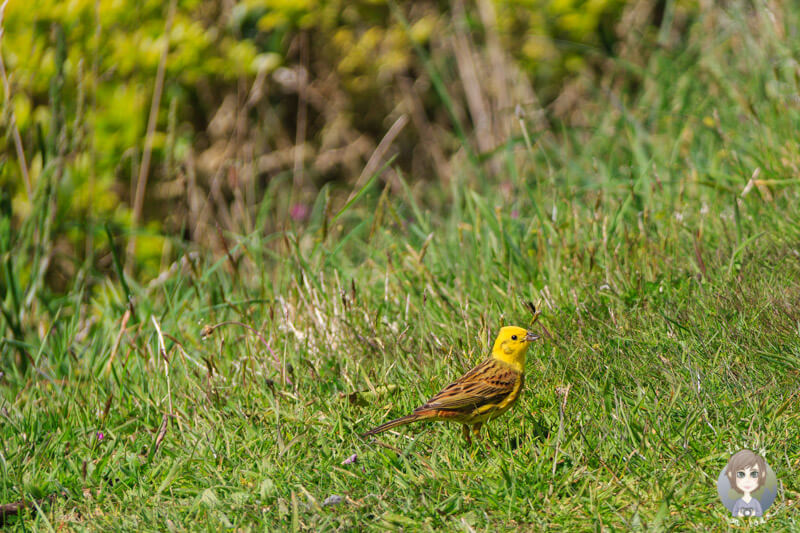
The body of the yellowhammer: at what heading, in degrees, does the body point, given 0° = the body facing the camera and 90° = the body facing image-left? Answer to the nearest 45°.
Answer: approximately 270°
